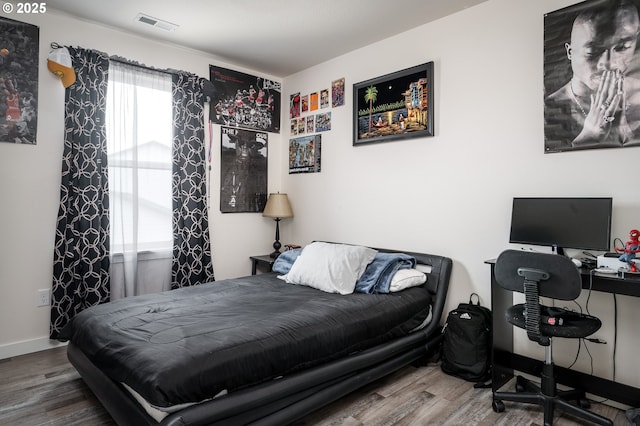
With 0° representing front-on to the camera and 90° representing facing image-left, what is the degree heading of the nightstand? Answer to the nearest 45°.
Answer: approximately 45°

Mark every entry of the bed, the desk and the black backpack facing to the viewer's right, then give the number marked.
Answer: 0

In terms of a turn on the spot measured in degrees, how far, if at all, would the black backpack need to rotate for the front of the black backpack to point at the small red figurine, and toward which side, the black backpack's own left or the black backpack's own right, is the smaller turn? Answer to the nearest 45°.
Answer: approximately 135° to the black backpack's own left

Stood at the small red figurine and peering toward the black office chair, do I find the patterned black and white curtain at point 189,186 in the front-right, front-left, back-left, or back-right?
front-right

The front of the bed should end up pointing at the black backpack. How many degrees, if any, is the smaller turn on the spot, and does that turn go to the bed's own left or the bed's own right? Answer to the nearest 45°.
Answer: approximately 135° to the bed's own left

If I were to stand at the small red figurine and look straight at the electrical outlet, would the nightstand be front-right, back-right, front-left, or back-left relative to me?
front-right

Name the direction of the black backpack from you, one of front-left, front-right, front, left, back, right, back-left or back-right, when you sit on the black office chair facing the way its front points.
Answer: left

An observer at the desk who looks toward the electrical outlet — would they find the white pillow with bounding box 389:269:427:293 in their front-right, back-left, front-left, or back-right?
front-right

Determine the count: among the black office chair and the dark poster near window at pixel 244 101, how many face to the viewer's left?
0

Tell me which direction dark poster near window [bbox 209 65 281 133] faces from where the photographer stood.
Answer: facing the viewer and to the right of the viewer

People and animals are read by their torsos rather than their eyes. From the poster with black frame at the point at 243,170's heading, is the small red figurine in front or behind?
in front

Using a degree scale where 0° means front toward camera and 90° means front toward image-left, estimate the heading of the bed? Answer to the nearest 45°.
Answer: approximately 45°

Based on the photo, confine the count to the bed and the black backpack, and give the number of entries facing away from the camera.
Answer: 0

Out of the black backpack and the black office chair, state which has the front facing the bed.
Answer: the black backpack

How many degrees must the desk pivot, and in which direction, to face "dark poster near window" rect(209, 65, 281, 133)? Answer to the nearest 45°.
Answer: approximately 45° to its right

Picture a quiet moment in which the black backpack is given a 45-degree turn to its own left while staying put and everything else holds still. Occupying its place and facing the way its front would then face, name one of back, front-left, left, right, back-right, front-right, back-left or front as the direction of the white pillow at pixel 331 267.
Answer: right

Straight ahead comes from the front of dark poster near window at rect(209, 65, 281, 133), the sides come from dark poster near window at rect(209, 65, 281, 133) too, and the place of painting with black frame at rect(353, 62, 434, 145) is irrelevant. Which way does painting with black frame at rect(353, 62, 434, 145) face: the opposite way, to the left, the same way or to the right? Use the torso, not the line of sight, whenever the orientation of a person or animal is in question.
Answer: to the right

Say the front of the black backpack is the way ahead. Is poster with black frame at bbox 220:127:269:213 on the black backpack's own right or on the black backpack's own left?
on the black backpack's own right
